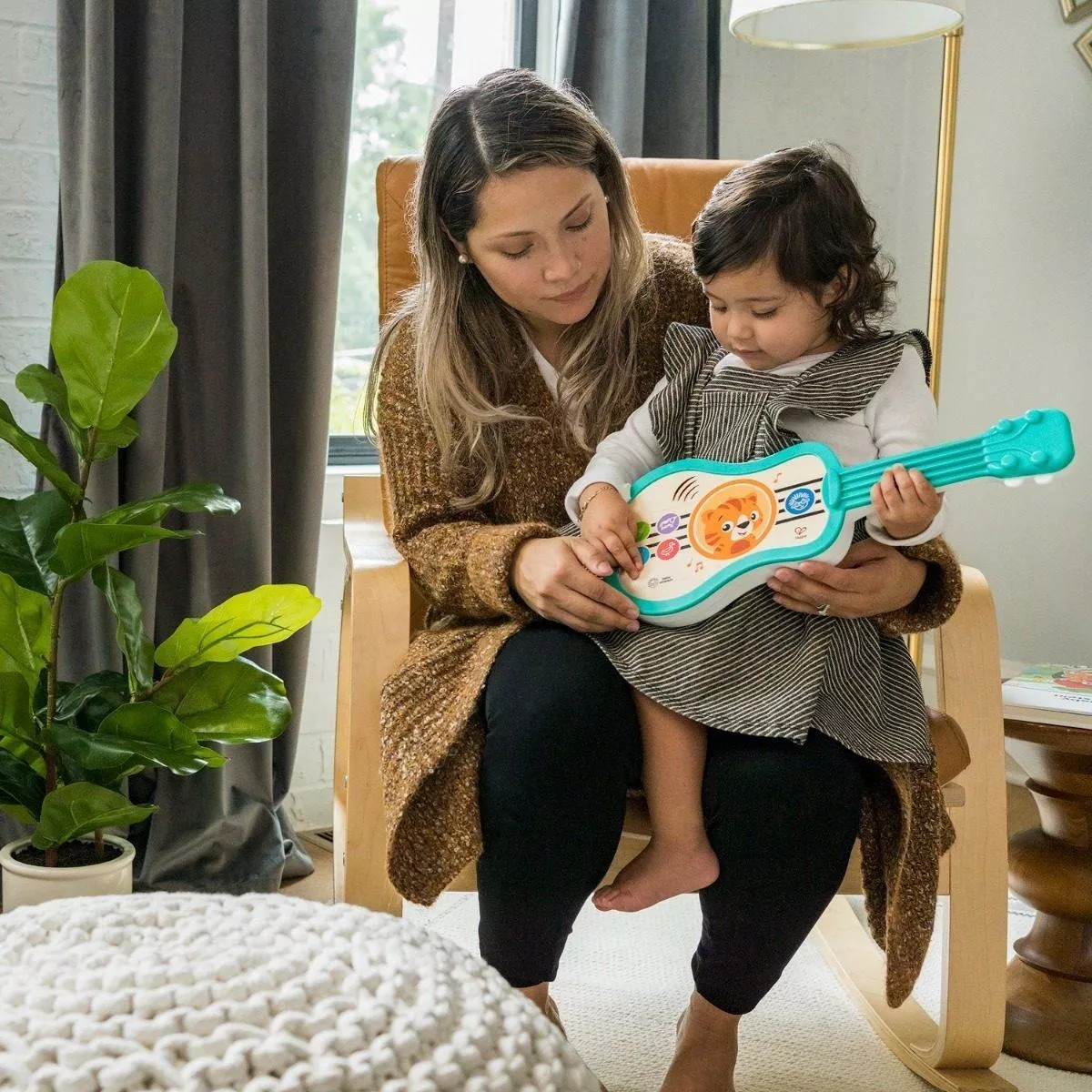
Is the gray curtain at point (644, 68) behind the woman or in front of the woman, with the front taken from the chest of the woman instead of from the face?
behind

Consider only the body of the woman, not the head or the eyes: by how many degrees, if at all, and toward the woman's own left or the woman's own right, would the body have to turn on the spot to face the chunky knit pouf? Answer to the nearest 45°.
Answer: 0° — they already face it

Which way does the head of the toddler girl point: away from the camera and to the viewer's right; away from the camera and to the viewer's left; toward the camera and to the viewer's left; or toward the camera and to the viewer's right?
toward the camera and to the viewer's left

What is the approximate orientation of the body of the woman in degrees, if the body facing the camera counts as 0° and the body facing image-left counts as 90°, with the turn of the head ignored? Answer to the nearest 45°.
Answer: approximately 0°

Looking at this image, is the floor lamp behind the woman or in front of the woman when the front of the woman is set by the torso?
behind

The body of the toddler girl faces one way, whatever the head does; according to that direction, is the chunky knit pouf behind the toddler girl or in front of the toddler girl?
in front
